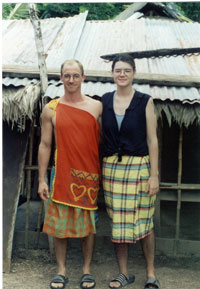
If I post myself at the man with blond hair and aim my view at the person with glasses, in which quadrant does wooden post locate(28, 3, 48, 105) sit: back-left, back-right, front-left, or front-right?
back-left

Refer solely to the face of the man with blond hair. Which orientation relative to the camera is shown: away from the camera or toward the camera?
toward the camera

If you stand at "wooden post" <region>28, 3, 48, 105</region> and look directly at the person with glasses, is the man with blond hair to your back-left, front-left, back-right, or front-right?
front-right

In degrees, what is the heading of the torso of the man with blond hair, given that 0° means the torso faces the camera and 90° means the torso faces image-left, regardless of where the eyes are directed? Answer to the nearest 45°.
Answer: approximately 0°

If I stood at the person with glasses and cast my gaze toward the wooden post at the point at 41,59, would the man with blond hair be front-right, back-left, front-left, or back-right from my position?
front-left
